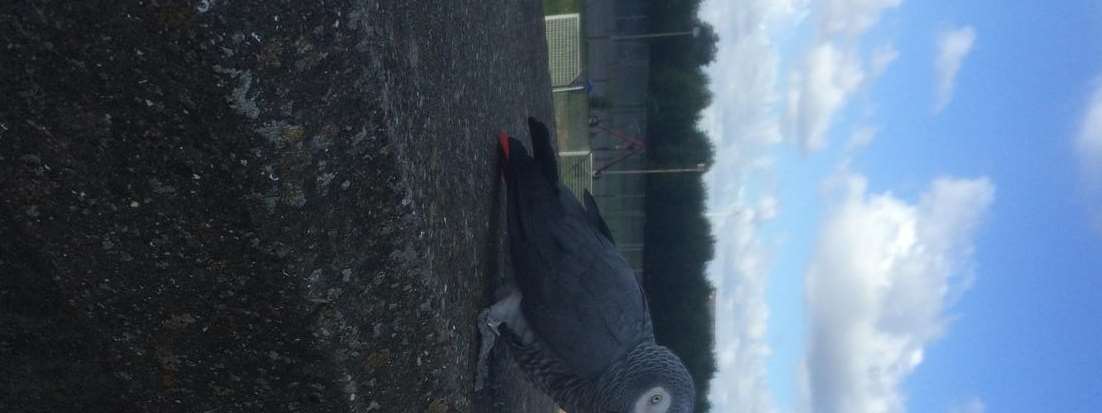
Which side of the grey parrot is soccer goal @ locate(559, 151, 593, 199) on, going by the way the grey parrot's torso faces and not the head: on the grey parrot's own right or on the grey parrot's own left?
on the grey parrot's own left

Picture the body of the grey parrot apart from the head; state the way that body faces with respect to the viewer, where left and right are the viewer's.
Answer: facing to the right of the viewer

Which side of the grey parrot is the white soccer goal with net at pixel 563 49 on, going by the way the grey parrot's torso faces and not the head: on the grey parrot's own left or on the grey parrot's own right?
on the grey parrot's own left
